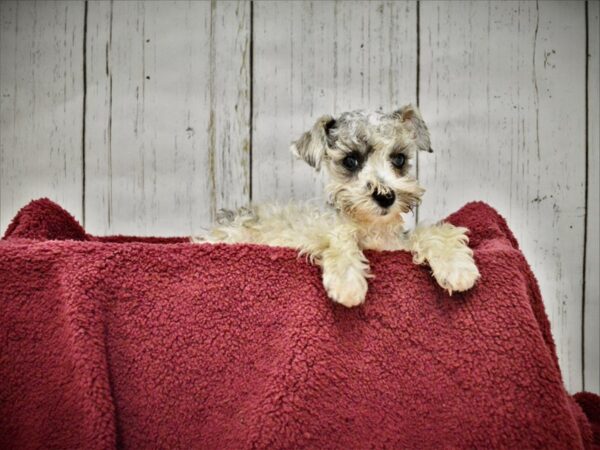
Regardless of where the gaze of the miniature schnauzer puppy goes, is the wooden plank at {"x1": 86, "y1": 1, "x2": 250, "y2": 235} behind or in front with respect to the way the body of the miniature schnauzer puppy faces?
behind

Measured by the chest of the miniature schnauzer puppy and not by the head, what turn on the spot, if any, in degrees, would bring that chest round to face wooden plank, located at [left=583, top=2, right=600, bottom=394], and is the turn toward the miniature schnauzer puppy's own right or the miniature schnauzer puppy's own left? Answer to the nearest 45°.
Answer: approximately 90° to the miniature schnauzer puppy's own left

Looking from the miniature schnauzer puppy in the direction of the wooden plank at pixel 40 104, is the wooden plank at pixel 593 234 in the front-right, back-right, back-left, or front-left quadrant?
back-right

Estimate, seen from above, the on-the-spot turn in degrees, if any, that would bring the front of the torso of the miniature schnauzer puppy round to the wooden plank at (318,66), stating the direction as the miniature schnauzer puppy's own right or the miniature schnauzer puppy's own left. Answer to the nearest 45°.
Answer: approximately 135° to the miniature schnauzer puppy's own left

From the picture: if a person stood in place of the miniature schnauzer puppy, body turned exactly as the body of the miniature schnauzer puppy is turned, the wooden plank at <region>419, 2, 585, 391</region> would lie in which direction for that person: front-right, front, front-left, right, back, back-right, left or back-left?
left

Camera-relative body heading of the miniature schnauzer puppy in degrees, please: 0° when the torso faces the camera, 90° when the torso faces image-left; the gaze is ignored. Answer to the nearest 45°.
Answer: approximately 315°

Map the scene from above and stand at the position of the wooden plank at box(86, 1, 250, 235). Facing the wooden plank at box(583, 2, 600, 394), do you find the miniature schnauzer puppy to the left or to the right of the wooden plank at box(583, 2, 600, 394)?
right
